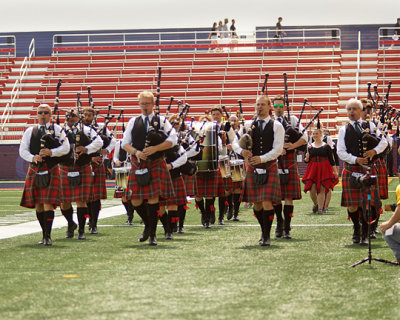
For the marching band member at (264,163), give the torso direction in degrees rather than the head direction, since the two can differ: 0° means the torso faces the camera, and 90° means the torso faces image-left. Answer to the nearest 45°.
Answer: approximately 0°

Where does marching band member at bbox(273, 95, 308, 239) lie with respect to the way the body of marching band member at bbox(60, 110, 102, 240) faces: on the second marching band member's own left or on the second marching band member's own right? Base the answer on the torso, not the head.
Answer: on the second marching band member's own left

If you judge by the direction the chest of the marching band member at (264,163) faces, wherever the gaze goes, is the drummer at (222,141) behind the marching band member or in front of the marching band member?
behind

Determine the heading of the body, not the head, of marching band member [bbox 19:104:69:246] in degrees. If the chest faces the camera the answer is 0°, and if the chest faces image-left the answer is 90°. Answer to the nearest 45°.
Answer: approximately 0°

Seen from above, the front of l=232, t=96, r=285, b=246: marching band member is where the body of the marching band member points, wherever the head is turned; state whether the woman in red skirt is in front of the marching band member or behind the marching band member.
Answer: behind

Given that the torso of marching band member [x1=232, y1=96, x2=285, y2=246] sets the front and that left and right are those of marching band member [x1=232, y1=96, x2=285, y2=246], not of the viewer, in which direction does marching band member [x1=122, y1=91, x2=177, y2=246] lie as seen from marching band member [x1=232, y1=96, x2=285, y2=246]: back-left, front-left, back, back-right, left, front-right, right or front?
right

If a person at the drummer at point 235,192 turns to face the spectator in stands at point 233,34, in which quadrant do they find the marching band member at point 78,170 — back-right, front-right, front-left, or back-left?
back-left

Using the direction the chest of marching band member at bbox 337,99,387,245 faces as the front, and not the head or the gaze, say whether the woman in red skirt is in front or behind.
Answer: behind
